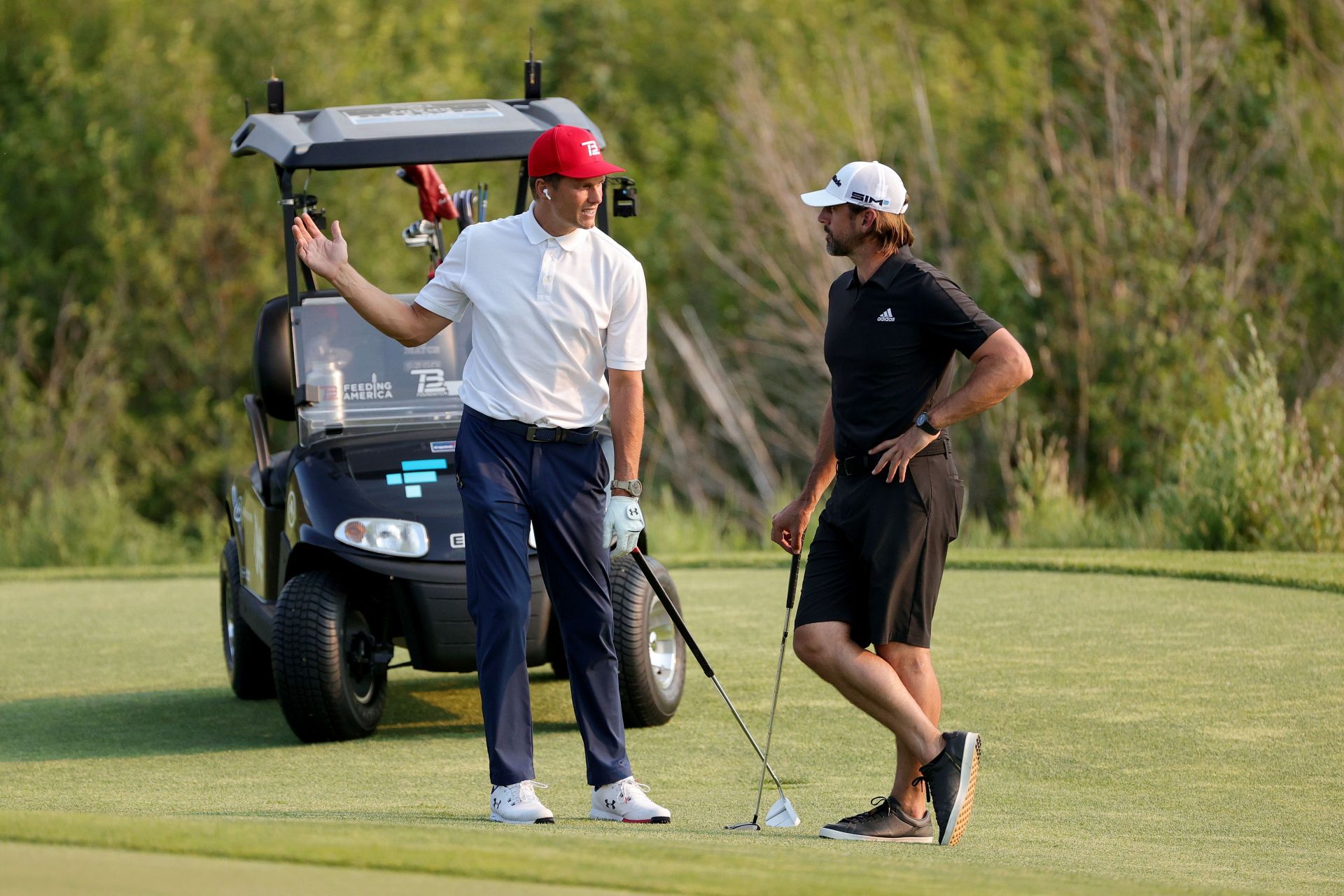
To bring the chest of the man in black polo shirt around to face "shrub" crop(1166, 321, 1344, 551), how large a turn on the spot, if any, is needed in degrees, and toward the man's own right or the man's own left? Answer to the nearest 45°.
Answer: approximately 135° to the man's own right

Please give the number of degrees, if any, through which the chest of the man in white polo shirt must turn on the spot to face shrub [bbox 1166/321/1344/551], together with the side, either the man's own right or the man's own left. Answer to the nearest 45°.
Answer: approximately 135° to the man's own left

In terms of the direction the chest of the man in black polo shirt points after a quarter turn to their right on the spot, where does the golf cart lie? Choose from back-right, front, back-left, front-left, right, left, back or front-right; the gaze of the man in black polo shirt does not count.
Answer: front

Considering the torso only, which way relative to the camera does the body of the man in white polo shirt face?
toward the camera

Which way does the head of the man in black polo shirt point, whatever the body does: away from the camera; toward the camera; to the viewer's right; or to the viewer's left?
to the viewer's left

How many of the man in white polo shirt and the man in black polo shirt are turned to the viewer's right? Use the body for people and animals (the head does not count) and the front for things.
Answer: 0

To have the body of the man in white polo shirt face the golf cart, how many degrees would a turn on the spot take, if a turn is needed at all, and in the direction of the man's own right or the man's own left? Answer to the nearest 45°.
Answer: approximately 180°
